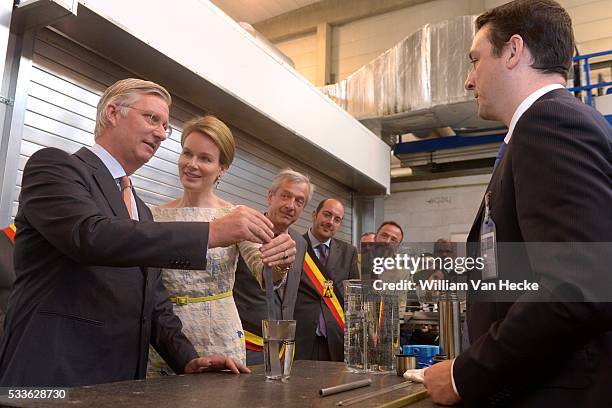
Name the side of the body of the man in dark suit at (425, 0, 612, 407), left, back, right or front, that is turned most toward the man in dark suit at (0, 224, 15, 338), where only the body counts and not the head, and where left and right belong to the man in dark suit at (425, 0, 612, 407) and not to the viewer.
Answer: front

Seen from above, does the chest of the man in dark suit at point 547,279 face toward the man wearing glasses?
yes

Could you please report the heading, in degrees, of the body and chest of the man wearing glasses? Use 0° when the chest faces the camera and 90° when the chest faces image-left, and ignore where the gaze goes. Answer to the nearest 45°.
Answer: approximately 315°

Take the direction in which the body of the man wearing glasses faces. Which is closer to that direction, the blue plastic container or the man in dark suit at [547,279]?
the man in dark suit

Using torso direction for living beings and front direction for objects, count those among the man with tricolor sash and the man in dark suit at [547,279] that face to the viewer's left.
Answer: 1

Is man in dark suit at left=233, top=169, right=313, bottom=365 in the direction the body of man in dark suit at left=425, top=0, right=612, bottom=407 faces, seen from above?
no

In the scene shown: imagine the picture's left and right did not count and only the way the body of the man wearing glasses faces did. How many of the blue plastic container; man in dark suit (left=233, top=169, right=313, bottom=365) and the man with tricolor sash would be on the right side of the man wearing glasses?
0

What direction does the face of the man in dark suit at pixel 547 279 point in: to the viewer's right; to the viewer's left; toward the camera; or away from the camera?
to the viewer's left

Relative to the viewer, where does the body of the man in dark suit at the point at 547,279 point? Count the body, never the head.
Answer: to the viewer's left

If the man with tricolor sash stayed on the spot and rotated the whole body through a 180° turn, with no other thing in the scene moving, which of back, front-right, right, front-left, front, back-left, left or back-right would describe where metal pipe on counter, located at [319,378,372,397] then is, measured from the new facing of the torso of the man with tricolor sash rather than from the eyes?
back

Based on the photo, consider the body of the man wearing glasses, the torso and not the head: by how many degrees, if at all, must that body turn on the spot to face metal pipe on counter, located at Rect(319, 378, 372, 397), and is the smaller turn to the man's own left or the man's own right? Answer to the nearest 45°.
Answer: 0° — they already face it

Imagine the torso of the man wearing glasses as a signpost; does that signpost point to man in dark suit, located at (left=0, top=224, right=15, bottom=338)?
no

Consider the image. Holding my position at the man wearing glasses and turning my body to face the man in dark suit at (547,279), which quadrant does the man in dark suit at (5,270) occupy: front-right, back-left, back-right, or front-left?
back-left

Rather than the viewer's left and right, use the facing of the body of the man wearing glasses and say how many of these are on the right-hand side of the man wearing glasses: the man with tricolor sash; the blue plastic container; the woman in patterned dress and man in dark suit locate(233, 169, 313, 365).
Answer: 0

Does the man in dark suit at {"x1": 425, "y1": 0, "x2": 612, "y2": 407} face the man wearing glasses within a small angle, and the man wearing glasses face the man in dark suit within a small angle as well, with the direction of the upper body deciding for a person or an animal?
yes

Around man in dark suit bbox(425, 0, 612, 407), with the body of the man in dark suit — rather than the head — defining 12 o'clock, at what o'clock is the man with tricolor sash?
The man with tricolor sash is roughly at 2 o'clock from the man in dark suit.

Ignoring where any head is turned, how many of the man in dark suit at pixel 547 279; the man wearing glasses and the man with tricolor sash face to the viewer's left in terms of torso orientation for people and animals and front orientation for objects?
1

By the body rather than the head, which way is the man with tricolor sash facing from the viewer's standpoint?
toward the camera

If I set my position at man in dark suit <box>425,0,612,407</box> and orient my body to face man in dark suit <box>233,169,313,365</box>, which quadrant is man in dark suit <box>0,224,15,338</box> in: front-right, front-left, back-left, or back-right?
front-left
